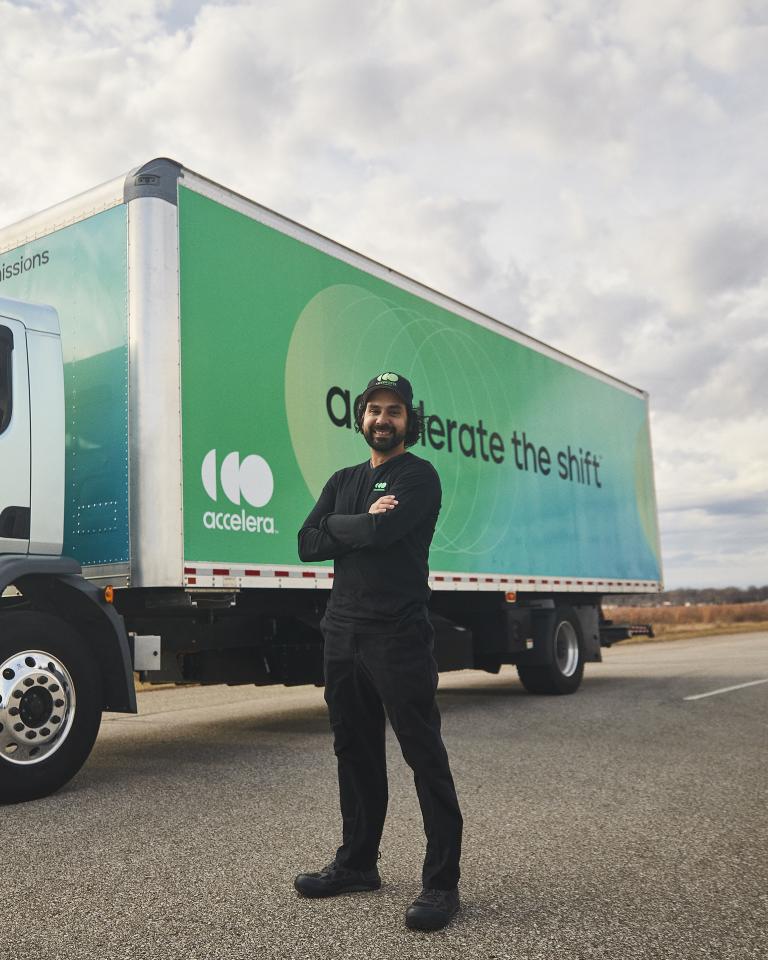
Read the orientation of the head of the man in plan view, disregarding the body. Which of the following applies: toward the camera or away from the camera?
toward the camera

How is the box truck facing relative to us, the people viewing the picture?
facing the viewer and to the left of the viewer

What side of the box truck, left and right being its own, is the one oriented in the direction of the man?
left
